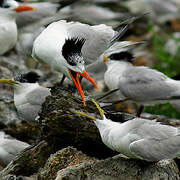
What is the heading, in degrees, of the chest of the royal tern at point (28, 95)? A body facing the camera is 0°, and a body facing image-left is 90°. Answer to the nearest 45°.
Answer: approximately 90°

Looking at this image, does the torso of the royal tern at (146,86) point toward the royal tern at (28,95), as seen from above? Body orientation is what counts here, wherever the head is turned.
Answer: yes

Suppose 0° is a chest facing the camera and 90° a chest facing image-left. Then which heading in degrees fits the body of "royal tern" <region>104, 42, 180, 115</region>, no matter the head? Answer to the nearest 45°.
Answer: approximately 90°

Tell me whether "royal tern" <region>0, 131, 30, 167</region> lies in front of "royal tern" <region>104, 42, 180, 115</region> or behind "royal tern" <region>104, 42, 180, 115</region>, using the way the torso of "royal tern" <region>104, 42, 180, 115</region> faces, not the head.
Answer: in front

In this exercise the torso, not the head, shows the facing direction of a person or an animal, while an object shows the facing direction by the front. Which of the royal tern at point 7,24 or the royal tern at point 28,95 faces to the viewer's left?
the royal tern at point 28,95

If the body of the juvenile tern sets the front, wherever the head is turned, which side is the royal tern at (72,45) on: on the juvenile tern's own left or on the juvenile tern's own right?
on the juvenile tern's own right

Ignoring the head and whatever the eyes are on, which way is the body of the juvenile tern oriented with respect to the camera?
to the viewer's left

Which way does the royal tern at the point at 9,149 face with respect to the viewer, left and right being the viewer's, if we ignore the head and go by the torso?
facing to the left of the viewer

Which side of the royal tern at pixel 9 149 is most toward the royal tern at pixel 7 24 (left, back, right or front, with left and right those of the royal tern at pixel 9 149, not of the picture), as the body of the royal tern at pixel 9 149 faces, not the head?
right

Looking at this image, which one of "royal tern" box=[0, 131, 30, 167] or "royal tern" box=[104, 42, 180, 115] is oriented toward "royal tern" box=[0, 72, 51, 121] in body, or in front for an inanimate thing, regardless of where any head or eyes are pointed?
"royal tern" box=[104, 42, 180, 115]
